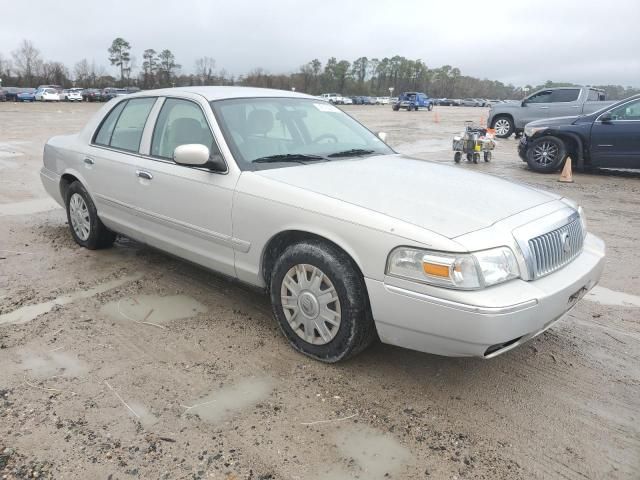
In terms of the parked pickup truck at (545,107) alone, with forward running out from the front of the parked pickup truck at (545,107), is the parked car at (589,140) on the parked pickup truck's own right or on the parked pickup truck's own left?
on the parked pickup truck's own left

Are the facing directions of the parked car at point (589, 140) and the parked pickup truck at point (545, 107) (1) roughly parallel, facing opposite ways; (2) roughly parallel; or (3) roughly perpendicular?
roughly parallel

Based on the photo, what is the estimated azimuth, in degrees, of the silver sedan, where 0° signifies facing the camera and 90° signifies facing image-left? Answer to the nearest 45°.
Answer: approximately 315°

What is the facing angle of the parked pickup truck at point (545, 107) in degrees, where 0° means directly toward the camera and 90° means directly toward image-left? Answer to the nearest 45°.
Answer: approximately 90°

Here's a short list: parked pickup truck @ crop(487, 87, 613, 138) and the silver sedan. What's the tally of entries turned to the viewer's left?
1

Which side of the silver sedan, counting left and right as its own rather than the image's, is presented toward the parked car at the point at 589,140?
left

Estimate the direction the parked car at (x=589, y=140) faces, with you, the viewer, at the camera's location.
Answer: facing to the left of the viewer

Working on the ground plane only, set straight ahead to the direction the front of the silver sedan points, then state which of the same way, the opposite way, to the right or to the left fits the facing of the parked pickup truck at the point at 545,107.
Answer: the opposite way

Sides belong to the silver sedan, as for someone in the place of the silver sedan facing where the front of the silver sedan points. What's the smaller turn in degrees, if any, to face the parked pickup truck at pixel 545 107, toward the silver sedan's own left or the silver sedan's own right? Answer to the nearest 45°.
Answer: approximately 90° to the silver sedan's own left

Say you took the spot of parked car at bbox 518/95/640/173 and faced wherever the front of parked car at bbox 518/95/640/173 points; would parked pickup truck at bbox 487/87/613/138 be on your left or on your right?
on your right

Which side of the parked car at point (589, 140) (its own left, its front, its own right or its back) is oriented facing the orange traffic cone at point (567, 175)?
left

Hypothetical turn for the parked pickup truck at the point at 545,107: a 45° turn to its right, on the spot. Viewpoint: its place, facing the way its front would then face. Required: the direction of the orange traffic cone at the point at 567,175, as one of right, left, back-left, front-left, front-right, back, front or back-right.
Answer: back-left

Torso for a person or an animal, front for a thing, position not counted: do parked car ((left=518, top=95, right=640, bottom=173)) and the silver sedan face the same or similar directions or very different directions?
very different directions

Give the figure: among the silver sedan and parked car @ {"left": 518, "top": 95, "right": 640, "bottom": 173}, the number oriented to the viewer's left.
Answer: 1

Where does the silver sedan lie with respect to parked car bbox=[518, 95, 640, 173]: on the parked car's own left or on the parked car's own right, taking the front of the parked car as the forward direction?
on the parked car's own left

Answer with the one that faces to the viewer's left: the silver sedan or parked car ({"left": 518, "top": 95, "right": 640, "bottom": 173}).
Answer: the parked car

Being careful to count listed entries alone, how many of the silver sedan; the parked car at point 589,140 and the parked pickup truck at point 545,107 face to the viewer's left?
2
